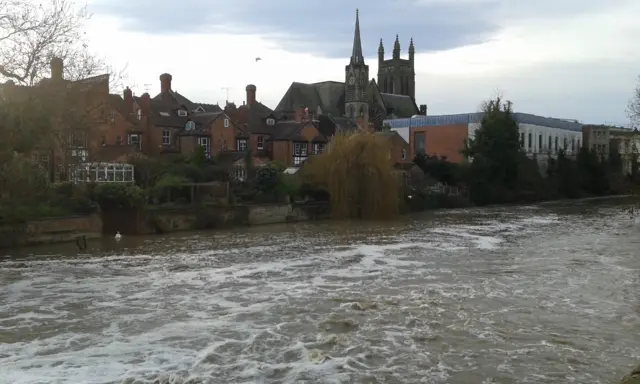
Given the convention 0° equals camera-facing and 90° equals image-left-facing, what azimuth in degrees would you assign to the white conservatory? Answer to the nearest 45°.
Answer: approximately 0°

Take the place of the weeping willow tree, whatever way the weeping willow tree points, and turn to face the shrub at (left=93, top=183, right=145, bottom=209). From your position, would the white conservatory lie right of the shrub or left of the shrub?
right

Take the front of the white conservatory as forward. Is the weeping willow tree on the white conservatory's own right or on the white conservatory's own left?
on the white conservatory's own left

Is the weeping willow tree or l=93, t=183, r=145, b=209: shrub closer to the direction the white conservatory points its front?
the shrub

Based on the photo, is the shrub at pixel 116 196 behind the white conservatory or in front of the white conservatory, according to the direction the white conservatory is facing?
in front
